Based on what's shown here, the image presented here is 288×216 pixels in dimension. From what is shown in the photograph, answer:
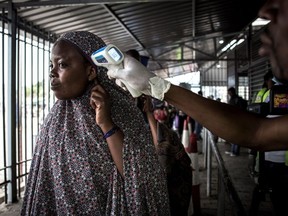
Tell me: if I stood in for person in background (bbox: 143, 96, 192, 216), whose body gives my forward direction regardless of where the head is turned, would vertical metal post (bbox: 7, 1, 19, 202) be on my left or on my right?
on my right

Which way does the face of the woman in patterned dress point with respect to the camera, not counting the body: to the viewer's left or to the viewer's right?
to the viewer's left

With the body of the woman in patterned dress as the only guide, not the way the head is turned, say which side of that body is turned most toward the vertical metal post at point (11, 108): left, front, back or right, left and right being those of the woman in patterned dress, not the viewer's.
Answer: right

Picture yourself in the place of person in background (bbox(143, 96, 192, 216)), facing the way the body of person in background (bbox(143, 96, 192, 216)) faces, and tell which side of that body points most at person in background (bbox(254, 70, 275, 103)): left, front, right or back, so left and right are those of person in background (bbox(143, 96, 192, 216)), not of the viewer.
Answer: back

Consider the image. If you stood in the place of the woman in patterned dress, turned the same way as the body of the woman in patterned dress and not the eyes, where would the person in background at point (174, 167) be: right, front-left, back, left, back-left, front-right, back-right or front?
back

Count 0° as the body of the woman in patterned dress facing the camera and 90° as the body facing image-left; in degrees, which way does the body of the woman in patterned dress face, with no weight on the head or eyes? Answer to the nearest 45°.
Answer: approximately 45°
